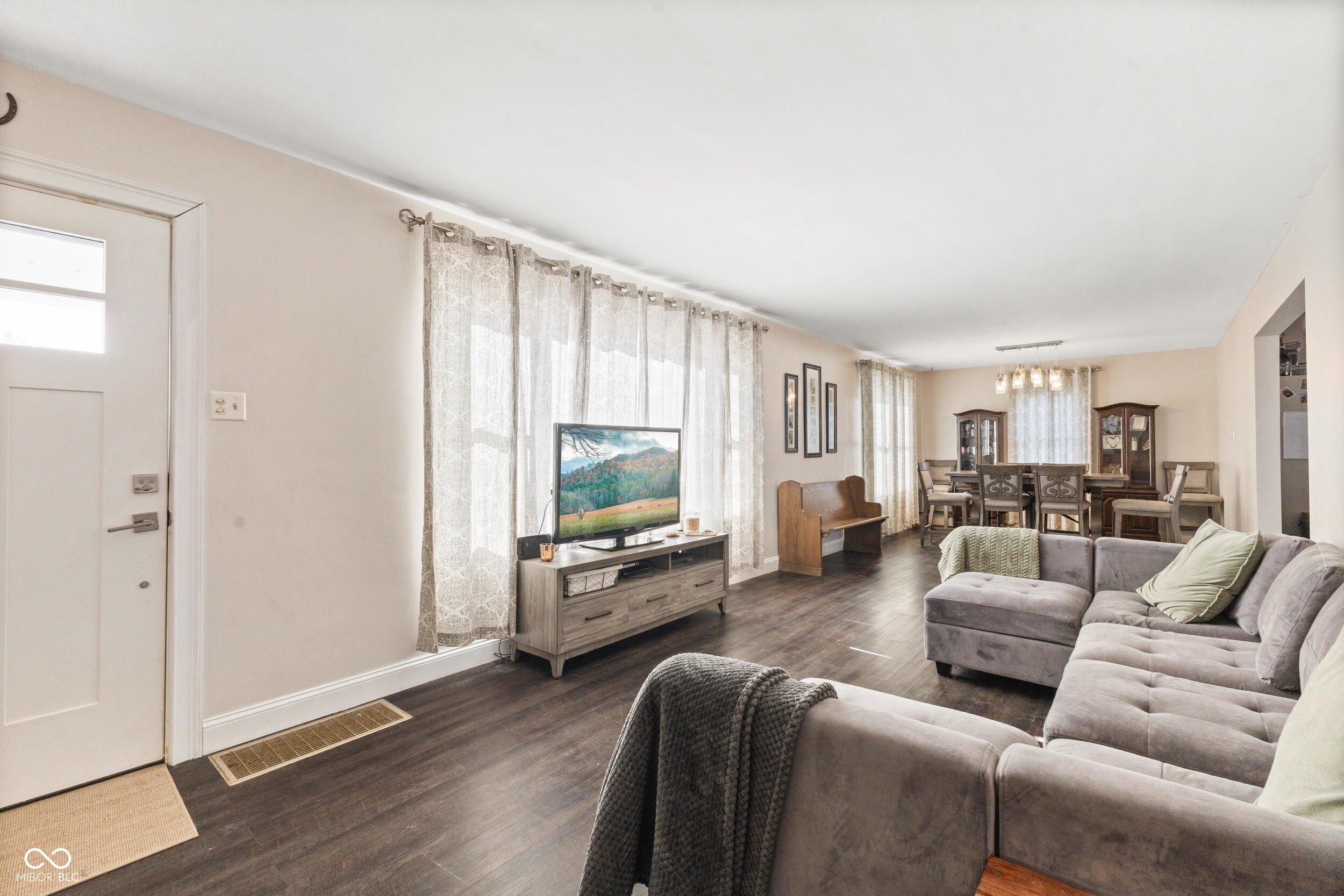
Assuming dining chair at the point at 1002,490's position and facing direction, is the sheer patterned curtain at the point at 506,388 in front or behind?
behind

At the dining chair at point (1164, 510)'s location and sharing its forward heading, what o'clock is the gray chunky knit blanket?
The gray chunky knit blanket is roughly at 9 o'clock from the dining chair.

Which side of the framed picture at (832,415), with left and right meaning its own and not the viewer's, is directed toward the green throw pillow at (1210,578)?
front

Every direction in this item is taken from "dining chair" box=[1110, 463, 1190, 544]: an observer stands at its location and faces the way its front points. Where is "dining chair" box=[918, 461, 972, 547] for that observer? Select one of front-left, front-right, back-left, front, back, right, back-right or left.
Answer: front

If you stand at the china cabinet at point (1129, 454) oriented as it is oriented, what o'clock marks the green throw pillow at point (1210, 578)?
The green throw pillow is roughly at 12 o'clock from the china cabinet.

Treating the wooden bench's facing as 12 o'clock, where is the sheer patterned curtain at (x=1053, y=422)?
The sheer patterned curtain is roughly at 9 o'clock from the wooden bench.

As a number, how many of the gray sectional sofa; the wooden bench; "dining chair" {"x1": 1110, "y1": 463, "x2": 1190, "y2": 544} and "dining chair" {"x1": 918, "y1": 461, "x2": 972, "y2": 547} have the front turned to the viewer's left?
2

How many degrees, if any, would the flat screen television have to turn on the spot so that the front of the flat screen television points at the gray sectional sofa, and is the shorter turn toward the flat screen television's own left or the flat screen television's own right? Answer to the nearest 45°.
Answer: approximately 45° to the flat screen television's own right

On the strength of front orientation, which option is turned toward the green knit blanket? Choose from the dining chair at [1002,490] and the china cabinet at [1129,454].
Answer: the china cabinet

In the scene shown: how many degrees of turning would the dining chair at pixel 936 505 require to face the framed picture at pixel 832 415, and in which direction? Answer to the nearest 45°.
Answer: approximately 135° to its right

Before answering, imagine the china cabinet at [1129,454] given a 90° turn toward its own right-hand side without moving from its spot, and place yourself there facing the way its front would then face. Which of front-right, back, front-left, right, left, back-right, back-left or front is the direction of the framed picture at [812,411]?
front-left

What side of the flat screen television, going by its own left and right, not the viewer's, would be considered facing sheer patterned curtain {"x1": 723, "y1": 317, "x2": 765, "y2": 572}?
left

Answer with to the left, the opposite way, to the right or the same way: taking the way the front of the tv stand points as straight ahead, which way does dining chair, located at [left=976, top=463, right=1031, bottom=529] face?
to the left

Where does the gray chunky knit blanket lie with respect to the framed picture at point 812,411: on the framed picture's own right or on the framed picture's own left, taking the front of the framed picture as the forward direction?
on the framed picture's own right

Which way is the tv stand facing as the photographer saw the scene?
facing the viewer and to the right of the viewer

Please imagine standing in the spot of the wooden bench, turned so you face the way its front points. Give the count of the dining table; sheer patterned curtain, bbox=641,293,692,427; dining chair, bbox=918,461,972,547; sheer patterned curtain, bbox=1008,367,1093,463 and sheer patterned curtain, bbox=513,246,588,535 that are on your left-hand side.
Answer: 3

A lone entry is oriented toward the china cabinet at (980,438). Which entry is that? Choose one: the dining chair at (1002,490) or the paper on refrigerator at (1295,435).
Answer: the dining chair

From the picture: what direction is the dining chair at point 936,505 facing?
to the viewer's right

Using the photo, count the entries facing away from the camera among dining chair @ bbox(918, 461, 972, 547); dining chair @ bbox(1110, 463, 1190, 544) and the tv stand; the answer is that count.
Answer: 0
